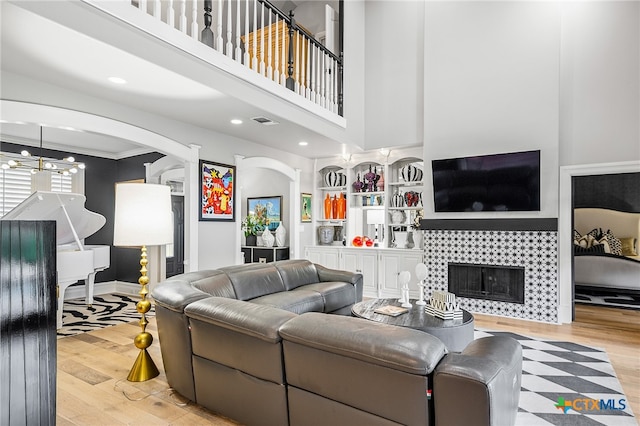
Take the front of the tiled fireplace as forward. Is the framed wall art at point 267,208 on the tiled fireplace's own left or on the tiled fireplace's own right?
on the tiled fireplace's own right

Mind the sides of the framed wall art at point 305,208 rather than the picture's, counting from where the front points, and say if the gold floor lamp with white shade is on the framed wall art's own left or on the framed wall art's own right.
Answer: on the framed wall art's own right

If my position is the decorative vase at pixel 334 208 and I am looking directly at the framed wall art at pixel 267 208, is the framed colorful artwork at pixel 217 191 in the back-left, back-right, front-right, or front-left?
front-left

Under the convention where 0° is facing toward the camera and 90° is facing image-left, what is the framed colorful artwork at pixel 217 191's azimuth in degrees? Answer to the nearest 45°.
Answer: approximately 315°

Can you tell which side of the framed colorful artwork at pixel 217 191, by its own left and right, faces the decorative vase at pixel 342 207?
left

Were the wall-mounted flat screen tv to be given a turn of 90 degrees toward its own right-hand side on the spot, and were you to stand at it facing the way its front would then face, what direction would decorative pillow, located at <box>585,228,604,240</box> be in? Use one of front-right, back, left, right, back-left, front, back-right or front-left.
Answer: right

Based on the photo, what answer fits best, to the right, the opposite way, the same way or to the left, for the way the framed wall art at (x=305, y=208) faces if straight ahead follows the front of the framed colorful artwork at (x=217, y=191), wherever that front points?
the same way

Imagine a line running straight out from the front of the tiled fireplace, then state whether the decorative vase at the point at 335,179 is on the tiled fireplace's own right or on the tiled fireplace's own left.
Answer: on the tiled fireplace's own right

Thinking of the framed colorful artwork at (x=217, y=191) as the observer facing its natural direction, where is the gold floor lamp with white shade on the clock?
The gold floor lamp with white shade is roughly at 2 o'clock from the framed colorful artwork.

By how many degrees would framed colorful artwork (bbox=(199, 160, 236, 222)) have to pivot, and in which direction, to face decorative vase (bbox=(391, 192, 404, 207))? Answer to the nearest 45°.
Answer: approximately 45° to its left

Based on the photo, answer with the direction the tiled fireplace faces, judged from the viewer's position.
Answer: facing the viewer and to the left of the viewer
